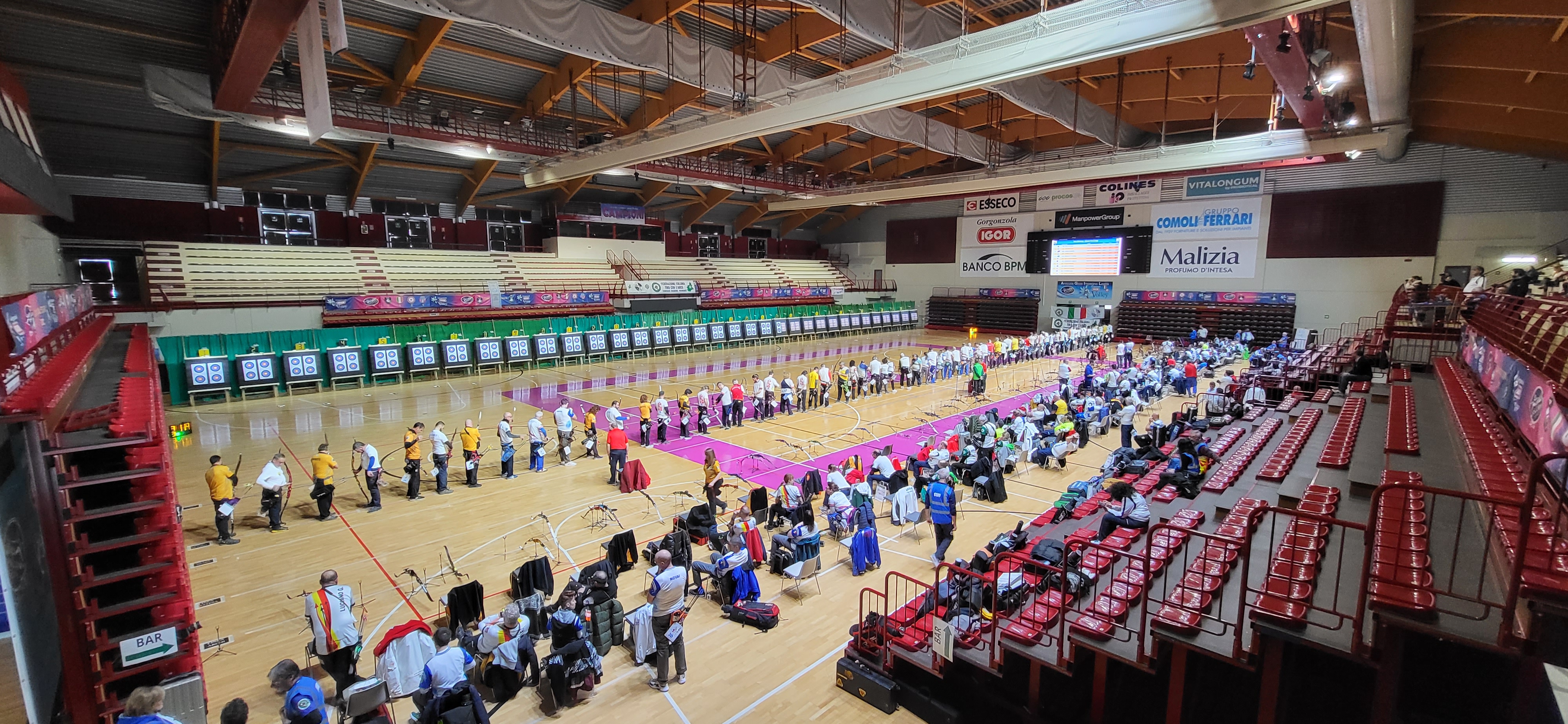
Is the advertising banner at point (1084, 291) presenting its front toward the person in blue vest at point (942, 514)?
yes

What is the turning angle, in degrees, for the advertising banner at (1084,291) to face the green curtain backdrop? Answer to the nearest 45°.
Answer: approximately 45° to its right

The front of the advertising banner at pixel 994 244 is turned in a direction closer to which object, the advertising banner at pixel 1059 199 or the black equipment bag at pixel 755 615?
the black equipment bag

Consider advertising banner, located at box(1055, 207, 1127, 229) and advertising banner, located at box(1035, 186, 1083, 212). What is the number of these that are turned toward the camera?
2

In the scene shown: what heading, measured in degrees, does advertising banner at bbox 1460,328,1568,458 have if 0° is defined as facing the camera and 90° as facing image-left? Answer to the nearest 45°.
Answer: approximately 45°

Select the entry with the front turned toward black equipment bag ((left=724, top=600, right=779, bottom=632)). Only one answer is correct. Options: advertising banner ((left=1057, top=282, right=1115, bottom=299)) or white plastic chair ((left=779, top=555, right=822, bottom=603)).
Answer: the advertising banner

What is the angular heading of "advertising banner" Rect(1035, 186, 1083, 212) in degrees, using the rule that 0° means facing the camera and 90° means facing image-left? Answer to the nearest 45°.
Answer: approximately 0°

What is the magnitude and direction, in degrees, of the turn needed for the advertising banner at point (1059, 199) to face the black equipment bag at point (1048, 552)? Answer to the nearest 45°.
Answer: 0° — it already faces it
